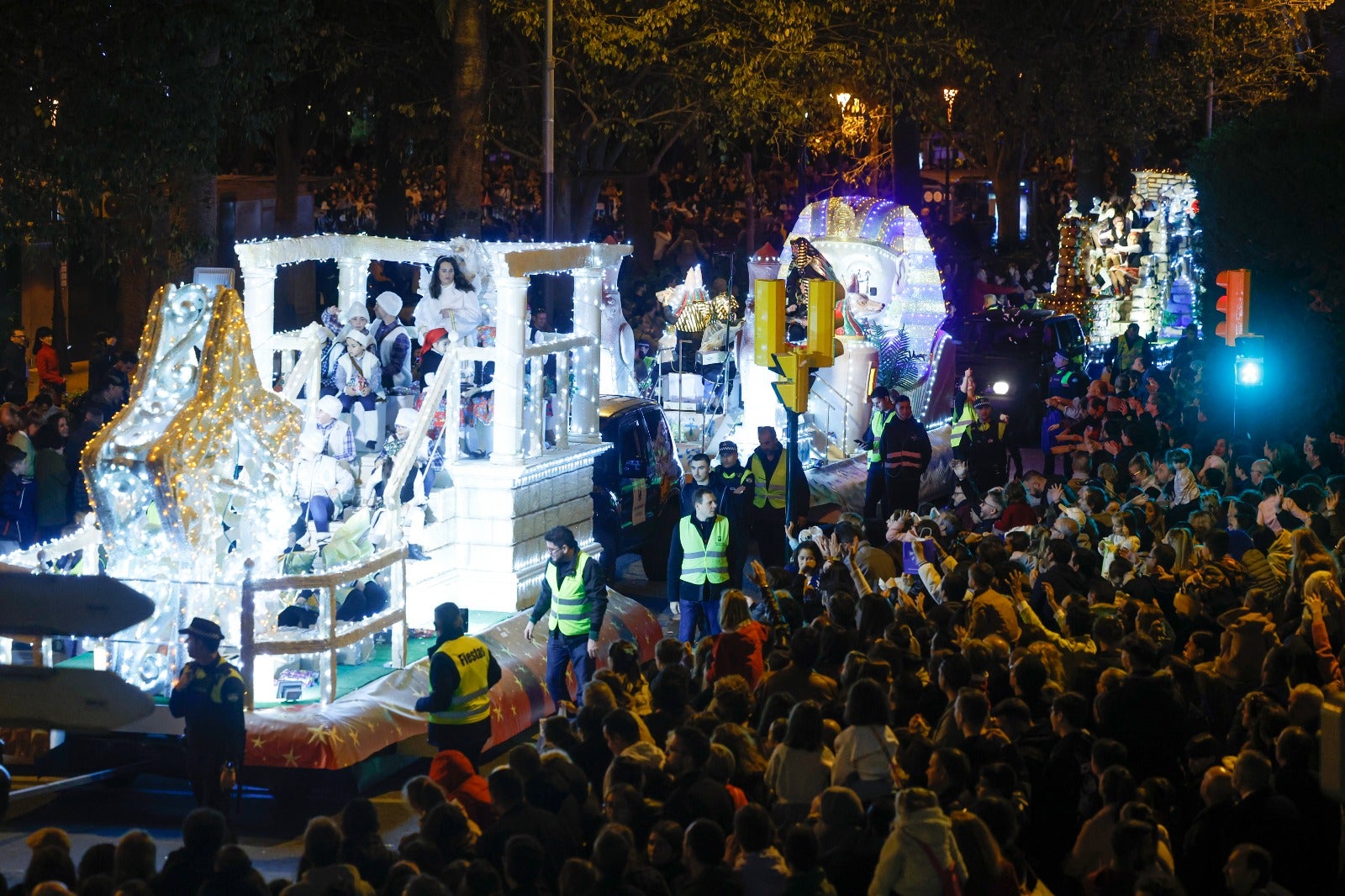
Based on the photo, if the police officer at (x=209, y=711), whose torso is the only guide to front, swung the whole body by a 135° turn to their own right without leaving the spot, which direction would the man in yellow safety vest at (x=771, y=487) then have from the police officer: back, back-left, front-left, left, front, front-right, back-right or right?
front-right

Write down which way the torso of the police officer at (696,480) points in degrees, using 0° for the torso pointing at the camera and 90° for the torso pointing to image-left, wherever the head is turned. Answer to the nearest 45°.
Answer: approximately 45°

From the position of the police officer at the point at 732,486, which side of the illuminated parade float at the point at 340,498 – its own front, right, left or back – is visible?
back

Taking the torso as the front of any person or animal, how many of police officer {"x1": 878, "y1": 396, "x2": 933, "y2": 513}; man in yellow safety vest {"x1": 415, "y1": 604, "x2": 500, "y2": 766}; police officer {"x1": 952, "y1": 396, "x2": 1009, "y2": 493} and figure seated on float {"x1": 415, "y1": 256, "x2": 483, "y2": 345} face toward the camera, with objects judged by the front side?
3

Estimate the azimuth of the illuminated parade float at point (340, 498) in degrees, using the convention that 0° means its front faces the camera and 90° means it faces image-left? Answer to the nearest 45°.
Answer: approximately 45°

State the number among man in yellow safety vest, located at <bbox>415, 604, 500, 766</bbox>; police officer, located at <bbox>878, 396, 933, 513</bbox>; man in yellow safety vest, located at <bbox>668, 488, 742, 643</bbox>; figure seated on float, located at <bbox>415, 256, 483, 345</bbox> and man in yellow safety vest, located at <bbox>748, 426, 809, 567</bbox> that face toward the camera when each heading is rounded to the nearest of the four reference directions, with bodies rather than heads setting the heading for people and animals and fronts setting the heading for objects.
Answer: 4

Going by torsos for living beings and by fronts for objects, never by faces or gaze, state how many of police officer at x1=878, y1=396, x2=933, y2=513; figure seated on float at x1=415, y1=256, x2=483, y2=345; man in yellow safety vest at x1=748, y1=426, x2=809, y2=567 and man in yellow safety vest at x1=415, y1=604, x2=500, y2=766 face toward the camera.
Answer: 3

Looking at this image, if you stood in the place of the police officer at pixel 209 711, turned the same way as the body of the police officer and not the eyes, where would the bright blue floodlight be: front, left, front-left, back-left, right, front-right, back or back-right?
back

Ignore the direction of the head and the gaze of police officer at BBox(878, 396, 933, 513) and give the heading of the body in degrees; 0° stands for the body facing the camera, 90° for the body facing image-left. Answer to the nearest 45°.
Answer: approximately 0°
